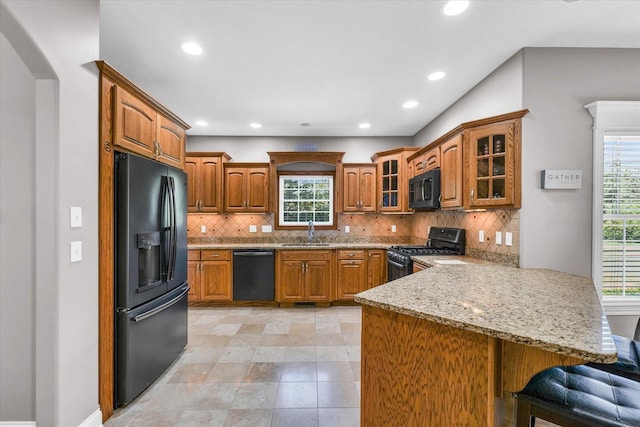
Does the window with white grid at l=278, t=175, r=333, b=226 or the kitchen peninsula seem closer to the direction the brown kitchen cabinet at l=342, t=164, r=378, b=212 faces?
the kitchen peninsula

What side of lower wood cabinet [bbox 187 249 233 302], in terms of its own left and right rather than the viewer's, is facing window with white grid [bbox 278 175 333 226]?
left

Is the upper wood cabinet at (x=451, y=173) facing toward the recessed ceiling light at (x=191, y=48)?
yes

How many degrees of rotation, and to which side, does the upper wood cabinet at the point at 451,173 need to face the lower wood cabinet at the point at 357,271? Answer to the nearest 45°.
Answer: approximately 90° to its right

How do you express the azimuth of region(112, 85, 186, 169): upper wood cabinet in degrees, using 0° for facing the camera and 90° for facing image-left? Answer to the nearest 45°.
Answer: approximately 315°

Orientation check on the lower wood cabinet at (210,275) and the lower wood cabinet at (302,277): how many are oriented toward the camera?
2
